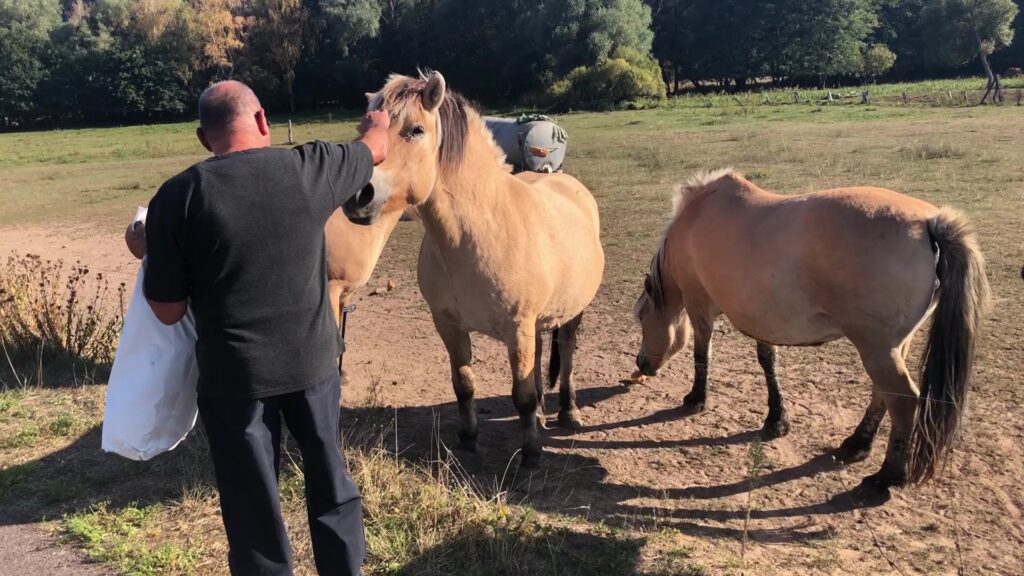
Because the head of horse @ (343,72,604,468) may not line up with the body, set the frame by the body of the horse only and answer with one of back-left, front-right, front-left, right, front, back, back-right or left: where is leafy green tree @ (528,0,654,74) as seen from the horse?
back-right

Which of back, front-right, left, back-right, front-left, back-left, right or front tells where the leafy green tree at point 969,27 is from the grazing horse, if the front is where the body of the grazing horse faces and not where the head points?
front-right

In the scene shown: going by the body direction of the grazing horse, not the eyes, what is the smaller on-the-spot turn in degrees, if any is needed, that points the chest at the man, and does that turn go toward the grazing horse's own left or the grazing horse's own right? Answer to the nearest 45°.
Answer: approximately 90° to the grazing horse's own left

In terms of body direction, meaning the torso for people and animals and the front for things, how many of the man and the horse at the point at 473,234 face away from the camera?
1

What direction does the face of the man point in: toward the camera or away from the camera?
away from the camera

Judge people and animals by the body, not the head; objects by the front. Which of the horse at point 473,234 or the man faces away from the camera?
the man

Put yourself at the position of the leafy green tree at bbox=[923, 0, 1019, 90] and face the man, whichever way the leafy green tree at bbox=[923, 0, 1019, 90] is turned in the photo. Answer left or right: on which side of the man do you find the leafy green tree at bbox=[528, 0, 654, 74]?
right

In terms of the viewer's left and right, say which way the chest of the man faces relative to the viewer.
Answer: facing away from the viewer

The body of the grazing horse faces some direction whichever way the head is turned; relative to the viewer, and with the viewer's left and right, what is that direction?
facing away from the viewer and to the left of the viewer
